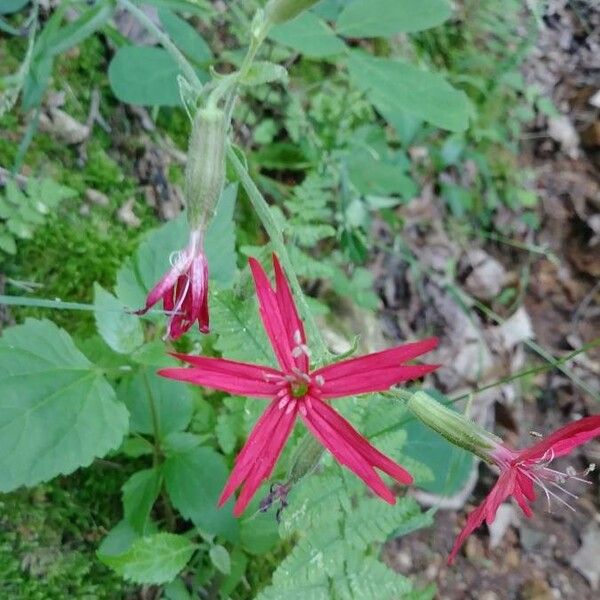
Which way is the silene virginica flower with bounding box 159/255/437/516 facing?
toward the camera

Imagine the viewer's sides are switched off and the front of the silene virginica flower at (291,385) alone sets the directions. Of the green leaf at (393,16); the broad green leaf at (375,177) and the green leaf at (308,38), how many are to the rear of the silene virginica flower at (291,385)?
3

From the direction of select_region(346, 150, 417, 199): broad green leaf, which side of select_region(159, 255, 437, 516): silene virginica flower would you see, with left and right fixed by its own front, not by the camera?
back

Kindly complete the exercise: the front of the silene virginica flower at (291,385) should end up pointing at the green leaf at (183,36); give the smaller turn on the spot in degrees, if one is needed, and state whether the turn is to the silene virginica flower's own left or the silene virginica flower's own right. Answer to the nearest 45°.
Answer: approximately 180°

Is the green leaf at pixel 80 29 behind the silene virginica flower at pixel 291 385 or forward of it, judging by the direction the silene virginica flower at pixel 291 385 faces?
behind

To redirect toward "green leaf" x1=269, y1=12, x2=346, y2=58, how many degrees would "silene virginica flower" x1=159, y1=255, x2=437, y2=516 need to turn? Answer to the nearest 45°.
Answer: approximately 180°

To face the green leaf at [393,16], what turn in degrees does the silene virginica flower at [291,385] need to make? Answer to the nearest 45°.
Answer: approximately 180°
